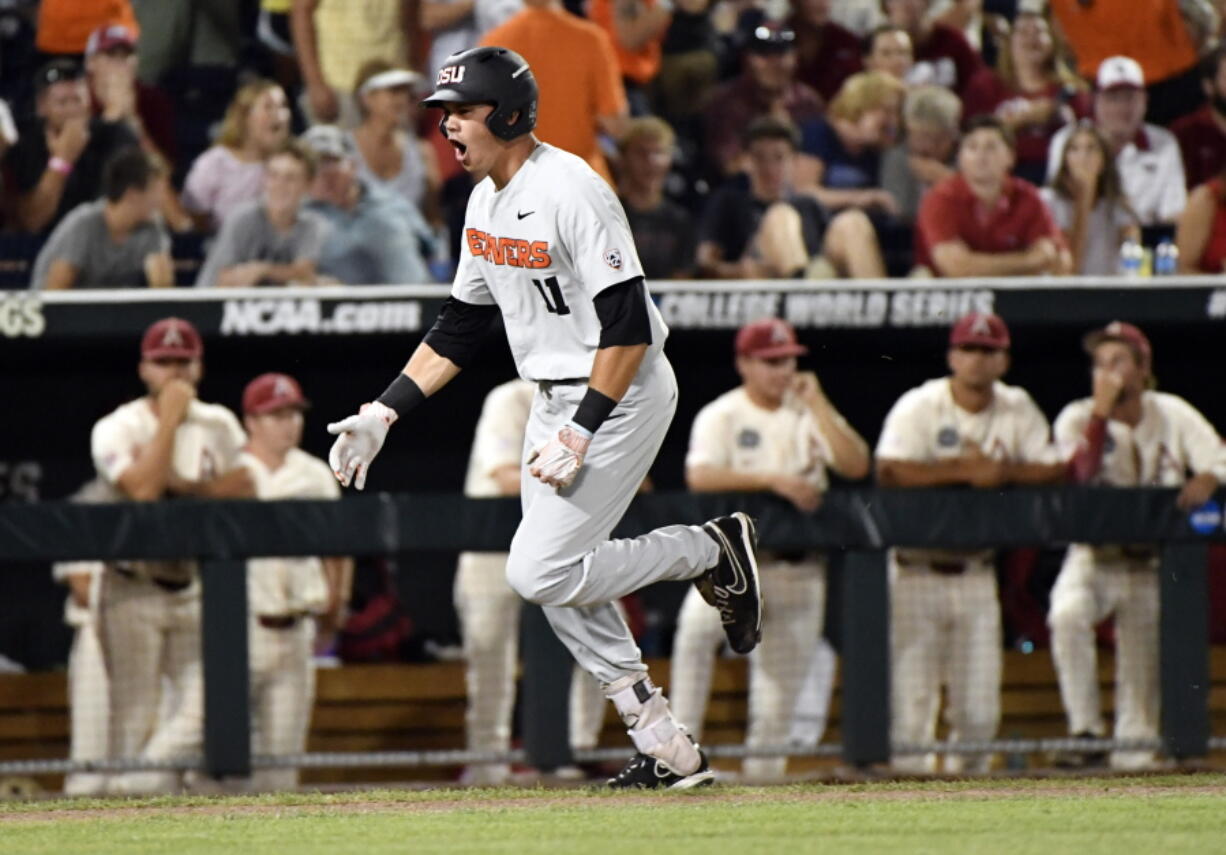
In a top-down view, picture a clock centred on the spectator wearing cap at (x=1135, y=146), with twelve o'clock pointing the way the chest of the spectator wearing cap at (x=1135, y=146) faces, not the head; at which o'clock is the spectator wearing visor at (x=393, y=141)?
the spectator wearing visor at (x=393, y=141) is roughly at 2 o'clock from the spectator wearing cap at (x=1135, y=146).

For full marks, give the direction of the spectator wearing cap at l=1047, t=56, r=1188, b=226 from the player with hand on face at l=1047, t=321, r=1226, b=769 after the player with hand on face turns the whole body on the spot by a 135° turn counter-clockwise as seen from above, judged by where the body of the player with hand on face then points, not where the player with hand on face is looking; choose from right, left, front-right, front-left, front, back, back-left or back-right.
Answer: front-left

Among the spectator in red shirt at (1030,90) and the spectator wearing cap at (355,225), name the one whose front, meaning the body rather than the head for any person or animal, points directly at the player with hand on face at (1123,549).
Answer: the spectator in red shirt

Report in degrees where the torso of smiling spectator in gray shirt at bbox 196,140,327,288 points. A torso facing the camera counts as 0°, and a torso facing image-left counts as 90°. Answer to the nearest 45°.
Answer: approximately 0°
